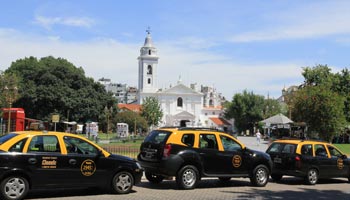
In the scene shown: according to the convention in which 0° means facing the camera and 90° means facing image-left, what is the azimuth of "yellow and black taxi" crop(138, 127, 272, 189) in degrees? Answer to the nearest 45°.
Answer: approximately 225°

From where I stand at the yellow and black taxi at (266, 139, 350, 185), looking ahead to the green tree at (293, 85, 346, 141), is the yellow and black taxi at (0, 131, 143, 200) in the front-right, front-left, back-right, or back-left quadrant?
back-left

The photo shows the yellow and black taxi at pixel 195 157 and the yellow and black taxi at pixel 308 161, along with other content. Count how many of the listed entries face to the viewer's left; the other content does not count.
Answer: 0

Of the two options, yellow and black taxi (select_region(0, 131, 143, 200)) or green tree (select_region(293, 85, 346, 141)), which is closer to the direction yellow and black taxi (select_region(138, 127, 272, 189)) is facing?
the green tree

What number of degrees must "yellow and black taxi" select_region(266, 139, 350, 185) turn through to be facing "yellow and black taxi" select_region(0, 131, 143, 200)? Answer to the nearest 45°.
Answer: approximately 180°

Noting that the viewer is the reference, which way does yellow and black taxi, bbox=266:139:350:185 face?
facing away from the viewer and to the right of the viewer

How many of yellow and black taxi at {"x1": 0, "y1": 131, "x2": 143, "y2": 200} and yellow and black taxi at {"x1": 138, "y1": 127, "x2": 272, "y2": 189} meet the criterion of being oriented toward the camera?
0

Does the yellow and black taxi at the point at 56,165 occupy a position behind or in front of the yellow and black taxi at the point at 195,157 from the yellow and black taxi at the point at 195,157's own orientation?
behind

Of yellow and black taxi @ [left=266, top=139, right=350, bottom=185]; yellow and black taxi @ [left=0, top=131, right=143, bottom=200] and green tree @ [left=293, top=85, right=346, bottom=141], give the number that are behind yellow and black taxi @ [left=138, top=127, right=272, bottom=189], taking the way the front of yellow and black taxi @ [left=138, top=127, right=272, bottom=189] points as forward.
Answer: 1

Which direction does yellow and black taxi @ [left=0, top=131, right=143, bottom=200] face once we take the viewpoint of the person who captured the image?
facing to the right of the viewer

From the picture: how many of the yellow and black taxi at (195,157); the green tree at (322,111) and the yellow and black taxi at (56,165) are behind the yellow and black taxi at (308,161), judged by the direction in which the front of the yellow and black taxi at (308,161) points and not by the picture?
2

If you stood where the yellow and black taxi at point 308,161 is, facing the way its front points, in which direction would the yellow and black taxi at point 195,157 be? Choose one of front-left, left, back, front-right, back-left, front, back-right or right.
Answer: back
